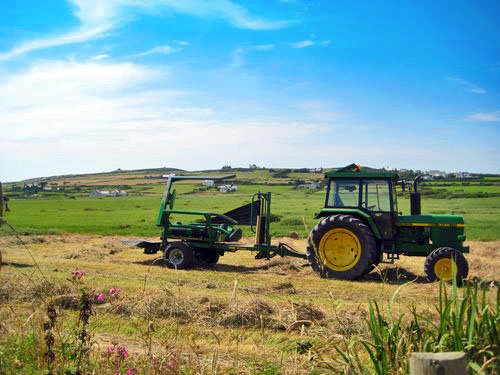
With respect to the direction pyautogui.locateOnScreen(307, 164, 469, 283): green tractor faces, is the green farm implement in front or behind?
behind

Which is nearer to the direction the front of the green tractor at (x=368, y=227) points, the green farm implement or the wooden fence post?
the wooden fence post

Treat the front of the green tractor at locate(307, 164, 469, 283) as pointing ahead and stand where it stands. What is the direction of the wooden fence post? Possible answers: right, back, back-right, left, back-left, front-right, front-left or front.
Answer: right

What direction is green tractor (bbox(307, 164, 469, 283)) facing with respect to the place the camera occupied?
facing to the right of the viewer

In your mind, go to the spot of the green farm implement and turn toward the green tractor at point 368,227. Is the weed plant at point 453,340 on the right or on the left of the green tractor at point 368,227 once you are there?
right

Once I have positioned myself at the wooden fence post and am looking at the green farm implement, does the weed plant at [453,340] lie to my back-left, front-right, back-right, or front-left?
front-right

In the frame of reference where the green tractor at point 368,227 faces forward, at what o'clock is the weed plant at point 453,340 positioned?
The weed plant is roughly at 3 o'clock from the green tractor.

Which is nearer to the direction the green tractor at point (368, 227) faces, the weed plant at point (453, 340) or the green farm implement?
the weed plant
